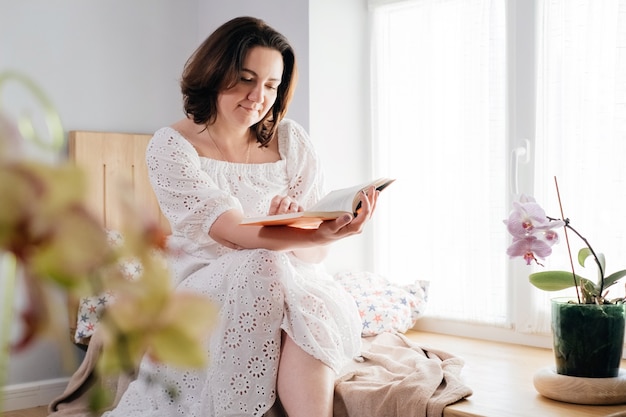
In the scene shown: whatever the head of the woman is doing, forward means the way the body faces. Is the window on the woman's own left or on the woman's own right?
on the woman's own left

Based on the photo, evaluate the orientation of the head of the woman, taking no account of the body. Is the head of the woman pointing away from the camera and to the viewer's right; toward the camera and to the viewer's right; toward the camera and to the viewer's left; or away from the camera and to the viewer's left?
toward the camera and to the viewer's right

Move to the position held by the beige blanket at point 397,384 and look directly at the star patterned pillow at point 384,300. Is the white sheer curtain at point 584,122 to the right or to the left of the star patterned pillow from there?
right

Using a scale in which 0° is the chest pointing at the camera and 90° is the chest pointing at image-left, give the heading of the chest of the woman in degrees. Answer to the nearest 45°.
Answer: approximately 315°

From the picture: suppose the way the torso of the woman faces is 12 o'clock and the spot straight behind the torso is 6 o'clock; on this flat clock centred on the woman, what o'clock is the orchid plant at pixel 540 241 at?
The orchid plant is roughly at 11 o'clock from the woman.

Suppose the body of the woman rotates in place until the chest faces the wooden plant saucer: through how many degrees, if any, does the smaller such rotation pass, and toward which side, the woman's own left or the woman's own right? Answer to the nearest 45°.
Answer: approximately 45° to the woman's own left
